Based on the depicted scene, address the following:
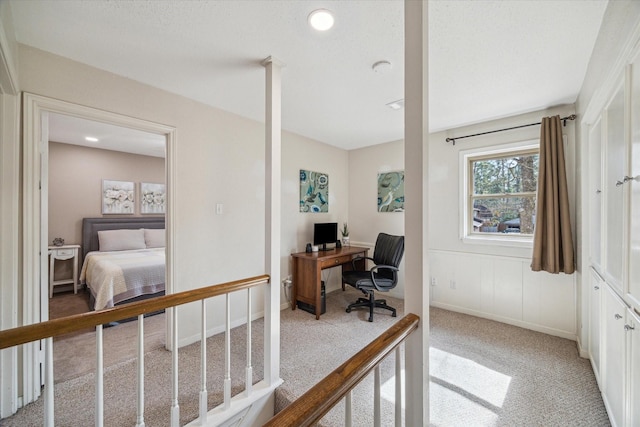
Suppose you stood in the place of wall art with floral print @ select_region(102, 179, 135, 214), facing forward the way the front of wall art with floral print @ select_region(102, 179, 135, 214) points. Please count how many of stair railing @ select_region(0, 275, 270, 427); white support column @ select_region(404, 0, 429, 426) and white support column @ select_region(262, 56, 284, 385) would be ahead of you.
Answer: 3

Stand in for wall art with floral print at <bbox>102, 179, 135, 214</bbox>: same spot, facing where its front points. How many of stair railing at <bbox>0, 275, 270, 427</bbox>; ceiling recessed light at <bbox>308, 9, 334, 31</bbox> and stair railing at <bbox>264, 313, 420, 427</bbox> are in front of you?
3

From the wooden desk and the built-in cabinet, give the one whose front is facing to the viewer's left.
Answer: the built-in cabinet

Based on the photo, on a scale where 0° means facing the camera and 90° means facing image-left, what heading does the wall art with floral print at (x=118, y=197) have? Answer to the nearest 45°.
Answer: approximately 0°

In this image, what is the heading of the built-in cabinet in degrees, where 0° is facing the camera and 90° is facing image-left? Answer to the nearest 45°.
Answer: approximately 90°

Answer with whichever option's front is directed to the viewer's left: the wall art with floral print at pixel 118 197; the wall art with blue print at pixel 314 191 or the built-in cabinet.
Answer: the built-in cabinet

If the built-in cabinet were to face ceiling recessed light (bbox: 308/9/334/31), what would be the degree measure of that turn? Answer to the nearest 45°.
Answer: approximately 45° to its left

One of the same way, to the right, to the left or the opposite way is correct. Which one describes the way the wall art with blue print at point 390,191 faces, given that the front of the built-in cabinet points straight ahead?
to the left

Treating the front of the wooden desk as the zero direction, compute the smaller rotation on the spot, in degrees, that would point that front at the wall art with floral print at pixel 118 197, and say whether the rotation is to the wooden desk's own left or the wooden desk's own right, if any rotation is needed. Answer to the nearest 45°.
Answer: approximately 135° to the wooden desk's own right

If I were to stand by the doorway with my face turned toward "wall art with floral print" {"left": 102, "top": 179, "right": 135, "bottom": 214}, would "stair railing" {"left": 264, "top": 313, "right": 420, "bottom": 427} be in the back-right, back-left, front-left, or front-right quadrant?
back-right

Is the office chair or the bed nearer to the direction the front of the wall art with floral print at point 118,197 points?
the bed

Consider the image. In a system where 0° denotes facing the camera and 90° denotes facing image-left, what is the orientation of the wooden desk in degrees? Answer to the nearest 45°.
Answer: approximately 315°

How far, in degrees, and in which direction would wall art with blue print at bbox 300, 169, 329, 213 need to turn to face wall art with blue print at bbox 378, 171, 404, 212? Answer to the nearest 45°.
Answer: approximately 45° to its left

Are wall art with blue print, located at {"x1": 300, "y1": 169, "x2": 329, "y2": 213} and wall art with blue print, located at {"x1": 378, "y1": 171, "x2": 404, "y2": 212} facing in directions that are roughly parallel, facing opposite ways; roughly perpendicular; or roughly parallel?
roughly perpendicular
